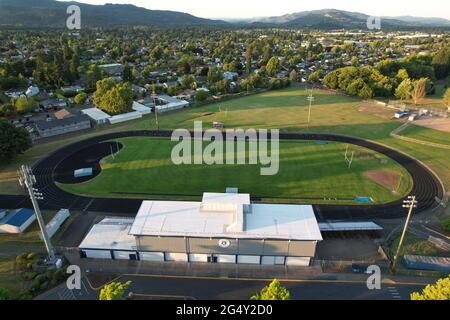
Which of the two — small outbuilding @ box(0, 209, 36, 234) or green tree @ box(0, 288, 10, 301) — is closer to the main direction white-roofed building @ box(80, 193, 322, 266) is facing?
the green tree

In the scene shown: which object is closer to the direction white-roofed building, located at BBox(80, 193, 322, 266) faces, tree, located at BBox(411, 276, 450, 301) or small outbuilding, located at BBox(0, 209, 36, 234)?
the tree

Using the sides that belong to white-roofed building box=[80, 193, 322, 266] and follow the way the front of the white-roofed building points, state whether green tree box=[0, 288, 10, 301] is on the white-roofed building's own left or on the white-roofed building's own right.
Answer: on the white-roofed building's own right

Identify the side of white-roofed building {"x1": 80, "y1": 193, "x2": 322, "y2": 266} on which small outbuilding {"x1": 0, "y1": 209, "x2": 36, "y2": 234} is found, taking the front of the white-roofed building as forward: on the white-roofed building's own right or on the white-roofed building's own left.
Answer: on the white-roofed building's own right

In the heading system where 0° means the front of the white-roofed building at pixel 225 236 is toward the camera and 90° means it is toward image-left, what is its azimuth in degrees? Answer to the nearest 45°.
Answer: approximately 0°

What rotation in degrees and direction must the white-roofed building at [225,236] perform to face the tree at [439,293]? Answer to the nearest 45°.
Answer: approximately 45° to its left

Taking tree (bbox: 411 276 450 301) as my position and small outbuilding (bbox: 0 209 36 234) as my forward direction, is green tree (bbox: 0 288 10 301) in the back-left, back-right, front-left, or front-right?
front-left

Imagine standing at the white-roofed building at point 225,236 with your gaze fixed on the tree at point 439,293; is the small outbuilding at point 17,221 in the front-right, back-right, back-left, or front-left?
back-right
